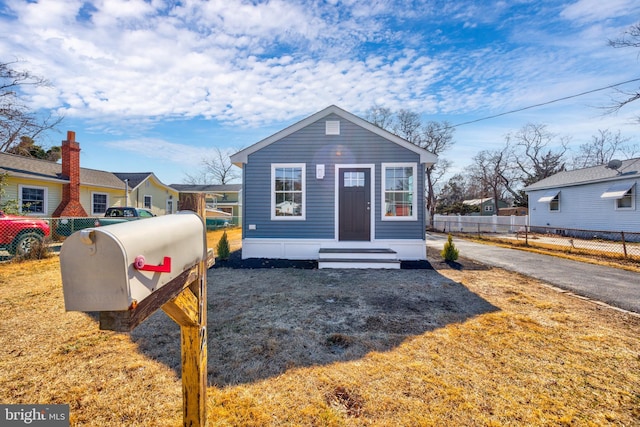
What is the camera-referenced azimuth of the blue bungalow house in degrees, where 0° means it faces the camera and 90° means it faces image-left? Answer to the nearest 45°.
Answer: approximately 0°

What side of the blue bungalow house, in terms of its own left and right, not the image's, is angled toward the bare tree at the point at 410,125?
back

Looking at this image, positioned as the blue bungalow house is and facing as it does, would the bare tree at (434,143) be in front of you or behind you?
behind

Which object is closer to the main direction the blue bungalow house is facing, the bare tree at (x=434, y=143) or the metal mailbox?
the metal mailbox

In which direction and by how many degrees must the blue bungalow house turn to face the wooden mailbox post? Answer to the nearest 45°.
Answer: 0° — it already faces it

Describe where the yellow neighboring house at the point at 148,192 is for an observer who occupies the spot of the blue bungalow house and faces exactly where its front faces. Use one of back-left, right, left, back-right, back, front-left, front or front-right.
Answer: back-right

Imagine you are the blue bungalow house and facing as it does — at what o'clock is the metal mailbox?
The metal mailbox is roughly at 12 o'clock from the blue bungalow house.
